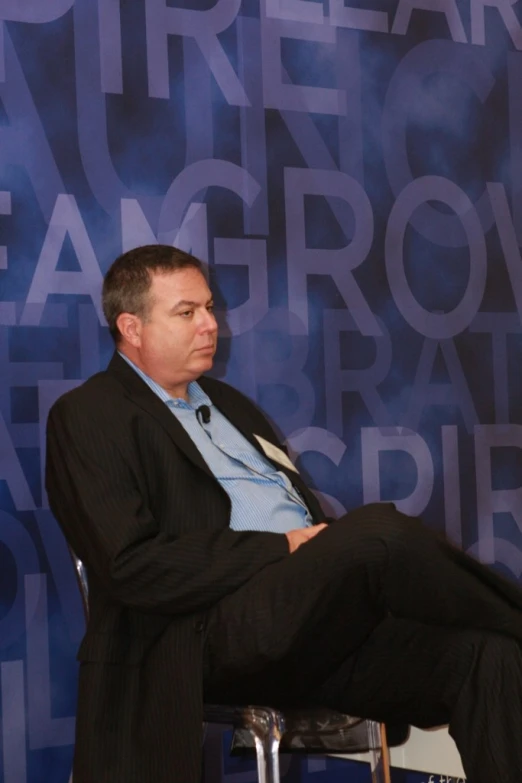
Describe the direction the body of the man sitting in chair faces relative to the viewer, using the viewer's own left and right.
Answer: facing the viewer and to the right of the viewer
